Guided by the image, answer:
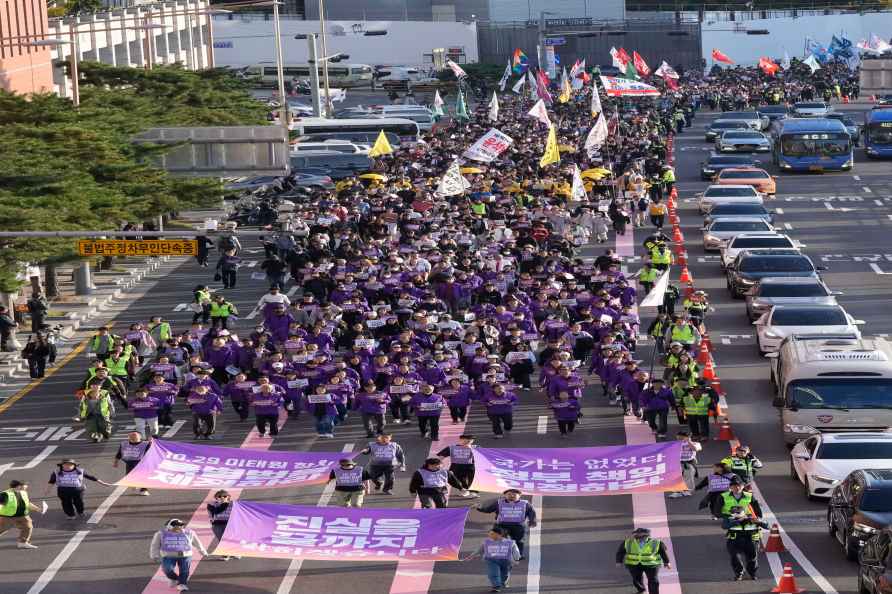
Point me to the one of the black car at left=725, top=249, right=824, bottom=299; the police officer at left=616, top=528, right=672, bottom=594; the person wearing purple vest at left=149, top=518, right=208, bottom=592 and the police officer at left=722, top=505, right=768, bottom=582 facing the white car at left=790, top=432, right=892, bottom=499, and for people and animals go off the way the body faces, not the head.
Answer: the black car

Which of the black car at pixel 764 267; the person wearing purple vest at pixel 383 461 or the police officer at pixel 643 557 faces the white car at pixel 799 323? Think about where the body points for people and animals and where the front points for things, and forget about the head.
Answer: the black car

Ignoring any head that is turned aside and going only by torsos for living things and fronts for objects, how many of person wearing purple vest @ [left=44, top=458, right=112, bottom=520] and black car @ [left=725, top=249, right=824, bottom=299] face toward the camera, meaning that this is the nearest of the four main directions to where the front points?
2

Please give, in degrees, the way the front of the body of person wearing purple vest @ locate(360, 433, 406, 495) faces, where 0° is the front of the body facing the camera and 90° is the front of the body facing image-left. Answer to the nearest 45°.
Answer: approximately 0°

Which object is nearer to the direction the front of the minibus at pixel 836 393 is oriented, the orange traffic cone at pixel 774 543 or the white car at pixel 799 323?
the orange traffic cone

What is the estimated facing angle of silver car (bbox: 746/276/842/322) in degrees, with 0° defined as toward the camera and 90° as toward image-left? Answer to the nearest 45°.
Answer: approximately 0°
